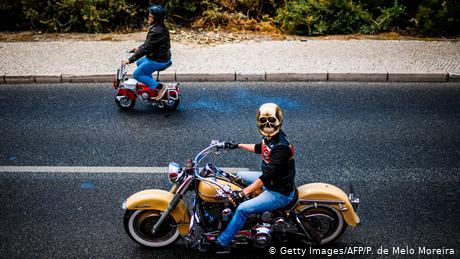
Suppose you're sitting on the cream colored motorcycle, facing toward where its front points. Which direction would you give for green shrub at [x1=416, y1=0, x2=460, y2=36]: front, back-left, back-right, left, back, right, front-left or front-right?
back-right

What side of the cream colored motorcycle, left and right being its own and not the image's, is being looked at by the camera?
left

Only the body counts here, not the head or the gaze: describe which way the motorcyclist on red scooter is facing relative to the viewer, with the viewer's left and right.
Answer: facing to the left of the viewer

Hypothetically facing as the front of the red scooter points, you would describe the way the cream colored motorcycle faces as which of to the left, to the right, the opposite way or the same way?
the same way

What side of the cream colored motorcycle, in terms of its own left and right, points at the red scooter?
right

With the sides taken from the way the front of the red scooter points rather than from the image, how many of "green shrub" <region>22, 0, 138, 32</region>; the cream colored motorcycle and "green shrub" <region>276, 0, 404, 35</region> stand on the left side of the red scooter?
1

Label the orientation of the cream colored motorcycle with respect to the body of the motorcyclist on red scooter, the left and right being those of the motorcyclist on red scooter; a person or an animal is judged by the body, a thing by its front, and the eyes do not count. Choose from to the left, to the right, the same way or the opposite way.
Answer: the same way

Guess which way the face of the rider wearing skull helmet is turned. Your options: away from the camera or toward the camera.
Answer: toward the camera

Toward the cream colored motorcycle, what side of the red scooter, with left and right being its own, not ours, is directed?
left

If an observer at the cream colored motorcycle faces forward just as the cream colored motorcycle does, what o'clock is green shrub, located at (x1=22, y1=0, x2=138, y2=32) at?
The green shrub is roughly at 2 o'clock from the cream colored motorcycle.

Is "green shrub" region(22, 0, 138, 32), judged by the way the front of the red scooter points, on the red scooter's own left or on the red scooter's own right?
on the red scooter's own right

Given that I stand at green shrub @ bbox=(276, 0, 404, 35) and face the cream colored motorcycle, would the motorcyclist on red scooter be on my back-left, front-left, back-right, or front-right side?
front-right

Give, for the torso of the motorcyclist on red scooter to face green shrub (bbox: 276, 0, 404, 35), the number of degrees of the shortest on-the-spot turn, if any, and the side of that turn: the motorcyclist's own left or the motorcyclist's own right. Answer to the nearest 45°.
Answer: approximately 135° to the motorcyclist's own right

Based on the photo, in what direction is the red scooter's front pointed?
to the viewer's left
